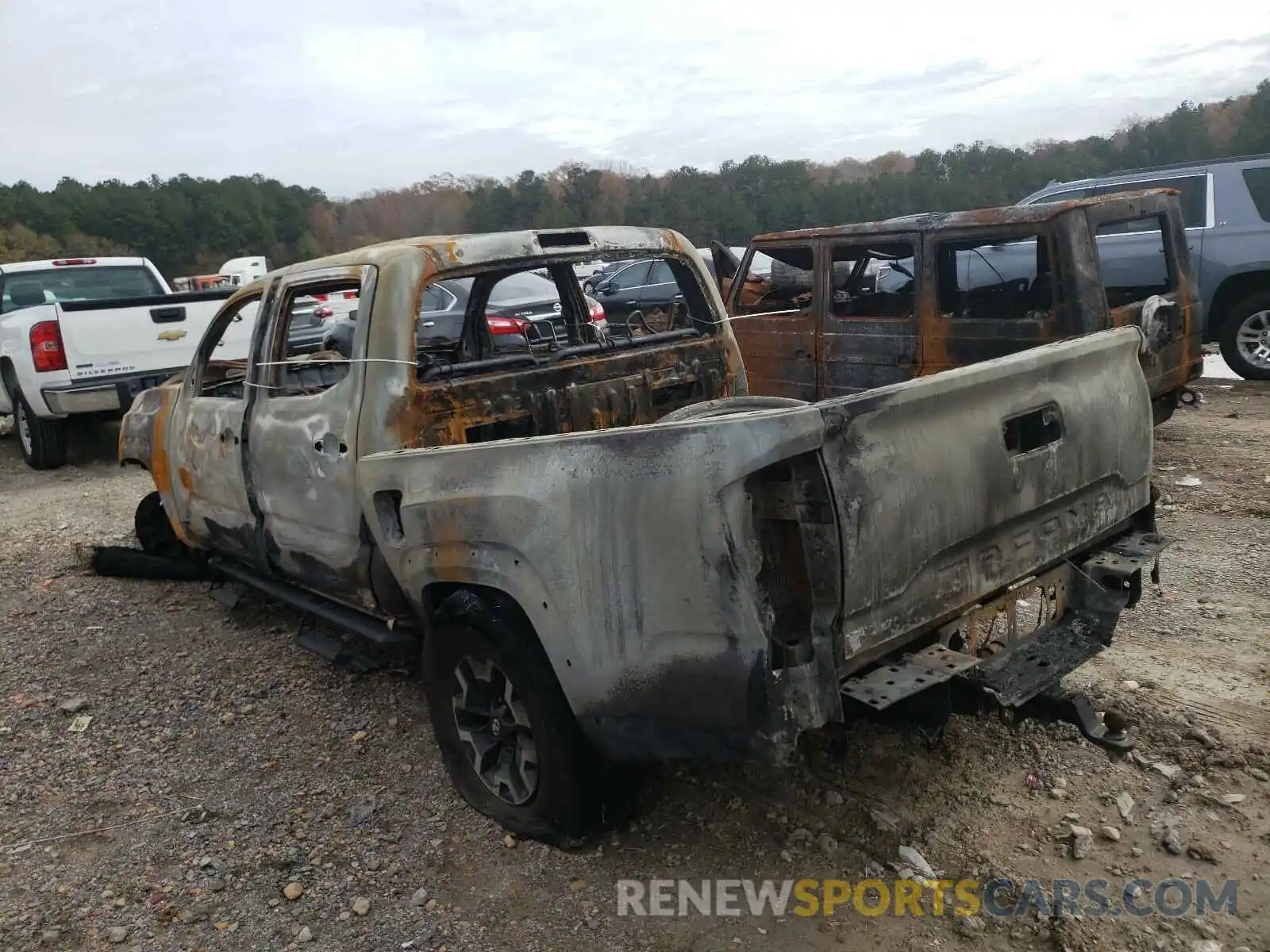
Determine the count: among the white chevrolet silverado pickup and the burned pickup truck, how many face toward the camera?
0

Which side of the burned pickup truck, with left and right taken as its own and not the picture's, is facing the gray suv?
right

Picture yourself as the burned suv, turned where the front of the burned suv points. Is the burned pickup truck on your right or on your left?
on your left

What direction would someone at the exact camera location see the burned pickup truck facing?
facing away from the viewer and to the left of the viewer

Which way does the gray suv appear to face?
to the viewer's left

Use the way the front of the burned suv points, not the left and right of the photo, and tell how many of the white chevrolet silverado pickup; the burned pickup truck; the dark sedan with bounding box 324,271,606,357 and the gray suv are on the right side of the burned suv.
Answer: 1

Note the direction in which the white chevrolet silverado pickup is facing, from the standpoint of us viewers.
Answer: facing away from the viewer and to the left of the viewer

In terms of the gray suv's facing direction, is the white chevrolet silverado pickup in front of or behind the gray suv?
in front
